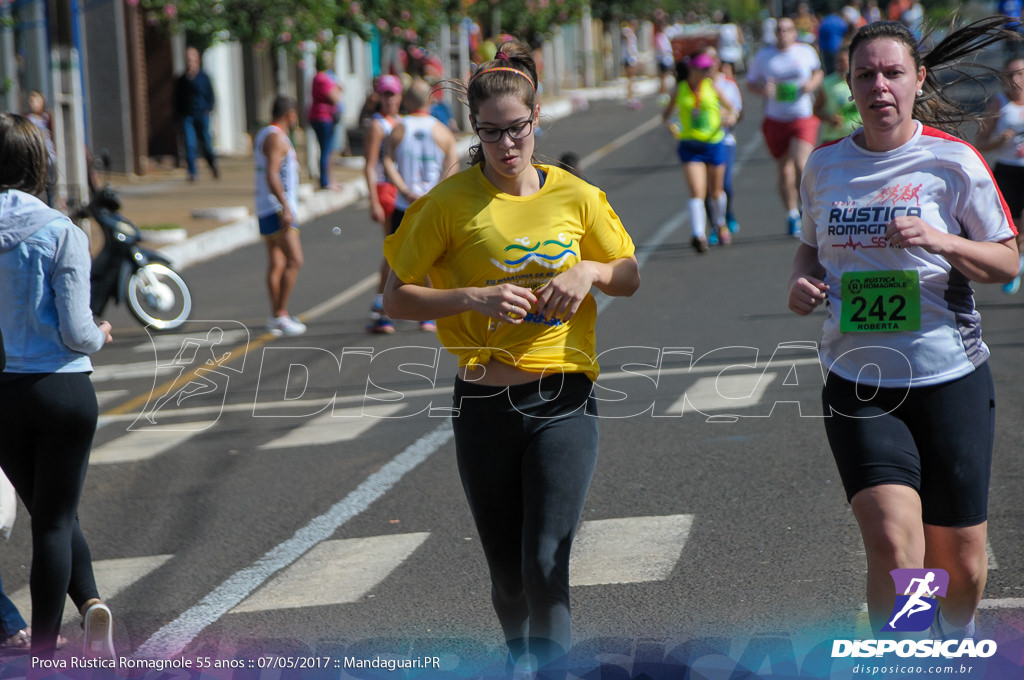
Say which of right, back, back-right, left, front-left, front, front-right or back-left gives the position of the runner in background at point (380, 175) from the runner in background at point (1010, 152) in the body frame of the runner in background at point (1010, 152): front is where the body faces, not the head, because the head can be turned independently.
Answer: right

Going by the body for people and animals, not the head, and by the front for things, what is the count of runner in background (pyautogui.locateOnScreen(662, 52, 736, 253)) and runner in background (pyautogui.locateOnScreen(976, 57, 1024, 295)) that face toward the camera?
2

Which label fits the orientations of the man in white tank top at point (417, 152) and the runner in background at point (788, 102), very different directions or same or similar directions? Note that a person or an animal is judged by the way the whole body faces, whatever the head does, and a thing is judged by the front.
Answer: very different directions

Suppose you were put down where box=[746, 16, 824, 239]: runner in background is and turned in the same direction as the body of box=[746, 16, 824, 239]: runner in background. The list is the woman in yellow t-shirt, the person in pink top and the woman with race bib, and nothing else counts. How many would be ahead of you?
2

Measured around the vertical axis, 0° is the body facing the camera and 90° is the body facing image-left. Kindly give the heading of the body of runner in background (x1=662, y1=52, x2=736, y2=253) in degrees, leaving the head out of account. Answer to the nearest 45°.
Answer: approximately 0°

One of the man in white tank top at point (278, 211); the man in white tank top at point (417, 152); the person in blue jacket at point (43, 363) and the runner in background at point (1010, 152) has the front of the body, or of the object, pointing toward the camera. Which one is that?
the runner in background

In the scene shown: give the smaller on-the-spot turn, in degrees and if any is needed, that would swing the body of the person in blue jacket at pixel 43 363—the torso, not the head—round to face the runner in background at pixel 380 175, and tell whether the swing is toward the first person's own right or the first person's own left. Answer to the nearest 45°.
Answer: approximately 45° to the first person's own left

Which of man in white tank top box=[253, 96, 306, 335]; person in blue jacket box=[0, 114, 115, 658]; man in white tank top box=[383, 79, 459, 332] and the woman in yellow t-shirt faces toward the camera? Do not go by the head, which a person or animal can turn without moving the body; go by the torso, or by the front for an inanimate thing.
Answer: the woman in yellow t-shirt

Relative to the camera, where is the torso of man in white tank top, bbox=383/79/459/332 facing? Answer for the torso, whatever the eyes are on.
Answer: away from the camera

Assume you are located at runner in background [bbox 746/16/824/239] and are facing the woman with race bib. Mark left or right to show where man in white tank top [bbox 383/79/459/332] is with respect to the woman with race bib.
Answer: right

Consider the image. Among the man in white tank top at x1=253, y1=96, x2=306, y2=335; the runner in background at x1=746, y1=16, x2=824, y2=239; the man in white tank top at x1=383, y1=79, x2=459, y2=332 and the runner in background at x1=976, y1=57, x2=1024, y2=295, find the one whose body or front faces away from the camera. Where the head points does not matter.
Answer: the man in white tank top at x1=383, y1=79, x2=459, y2=332

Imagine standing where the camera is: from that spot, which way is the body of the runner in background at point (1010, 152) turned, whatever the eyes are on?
toward the camera
